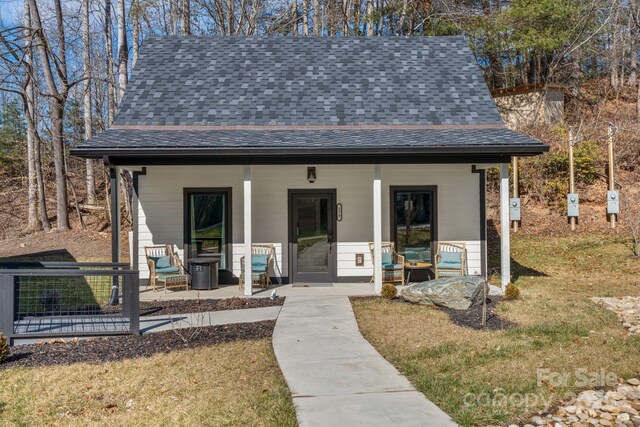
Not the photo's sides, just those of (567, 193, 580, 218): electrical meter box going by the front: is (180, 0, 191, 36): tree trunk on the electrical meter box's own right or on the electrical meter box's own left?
on the electrical meter box's own right

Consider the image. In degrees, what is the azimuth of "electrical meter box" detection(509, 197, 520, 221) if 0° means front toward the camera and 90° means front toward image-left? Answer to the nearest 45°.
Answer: approximately 0°

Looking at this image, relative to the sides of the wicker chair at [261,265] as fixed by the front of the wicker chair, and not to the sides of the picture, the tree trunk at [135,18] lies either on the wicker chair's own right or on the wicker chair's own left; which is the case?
on the wicker chair's own right

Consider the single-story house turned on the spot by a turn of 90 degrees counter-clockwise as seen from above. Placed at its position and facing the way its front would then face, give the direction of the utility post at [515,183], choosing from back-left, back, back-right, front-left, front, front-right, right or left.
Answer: front-left

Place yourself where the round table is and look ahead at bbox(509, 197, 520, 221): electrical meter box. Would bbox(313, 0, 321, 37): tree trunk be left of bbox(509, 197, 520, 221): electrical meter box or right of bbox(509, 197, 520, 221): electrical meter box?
left

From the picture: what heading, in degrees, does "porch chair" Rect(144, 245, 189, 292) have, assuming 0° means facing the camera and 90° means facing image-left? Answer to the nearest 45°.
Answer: approximately 315°

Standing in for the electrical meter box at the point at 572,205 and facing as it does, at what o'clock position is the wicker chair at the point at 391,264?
The wicker chair is roughly at 1 o'clock from the electrical meter box.

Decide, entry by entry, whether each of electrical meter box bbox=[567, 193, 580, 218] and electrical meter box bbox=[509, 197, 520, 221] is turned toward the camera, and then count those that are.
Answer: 2

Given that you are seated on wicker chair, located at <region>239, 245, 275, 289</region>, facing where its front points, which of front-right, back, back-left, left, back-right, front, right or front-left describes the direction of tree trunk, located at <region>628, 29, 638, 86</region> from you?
back

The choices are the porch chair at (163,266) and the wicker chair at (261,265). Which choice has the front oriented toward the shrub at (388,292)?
the porch chair

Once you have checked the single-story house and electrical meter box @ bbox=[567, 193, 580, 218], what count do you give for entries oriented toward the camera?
2

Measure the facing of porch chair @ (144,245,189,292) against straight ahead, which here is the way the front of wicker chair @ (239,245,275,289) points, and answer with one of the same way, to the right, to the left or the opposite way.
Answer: to the left

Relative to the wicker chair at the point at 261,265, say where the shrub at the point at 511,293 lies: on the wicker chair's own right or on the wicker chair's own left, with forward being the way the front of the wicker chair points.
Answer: on the wicker chair's own left
